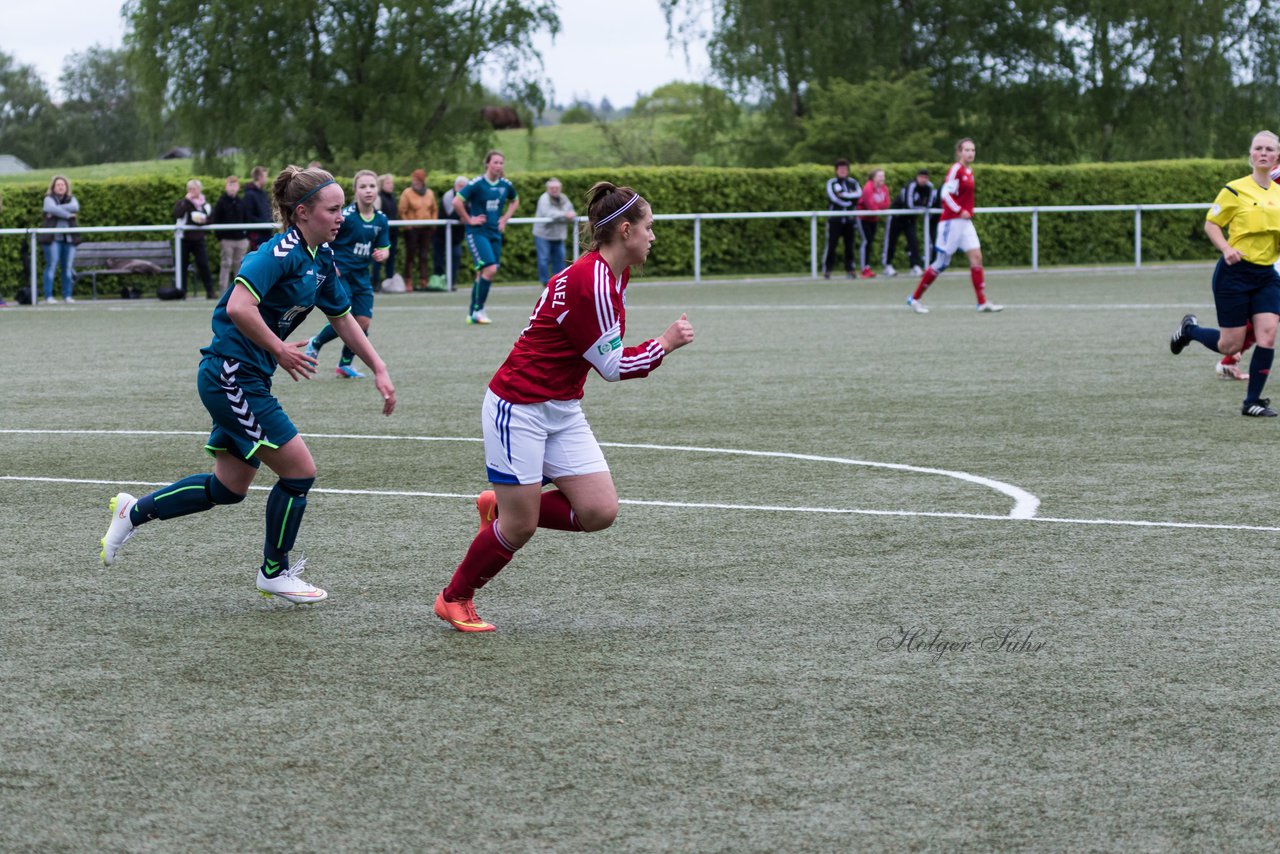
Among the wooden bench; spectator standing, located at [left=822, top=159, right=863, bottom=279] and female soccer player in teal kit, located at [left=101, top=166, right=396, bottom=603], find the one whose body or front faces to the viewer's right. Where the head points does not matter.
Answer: the female soccer player in teal kit

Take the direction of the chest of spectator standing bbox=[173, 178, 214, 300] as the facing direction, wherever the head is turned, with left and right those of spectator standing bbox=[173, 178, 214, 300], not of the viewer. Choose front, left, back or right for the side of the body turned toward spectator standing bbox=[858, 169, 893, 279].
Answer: left

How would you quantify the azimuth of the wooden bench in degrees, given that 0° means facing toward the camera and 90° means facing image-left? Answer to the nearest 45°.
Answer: approximately 0°

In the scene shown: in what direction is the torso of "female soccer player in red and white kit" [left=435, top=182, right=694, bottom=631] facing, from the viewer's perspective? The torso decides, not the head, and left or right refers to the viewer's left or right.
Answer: facing to the right of the viewer

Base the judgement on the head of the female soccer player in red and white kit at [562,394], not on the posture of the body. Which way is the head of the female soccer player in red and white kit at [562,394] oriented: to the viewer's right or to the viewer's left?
to the viewer's right

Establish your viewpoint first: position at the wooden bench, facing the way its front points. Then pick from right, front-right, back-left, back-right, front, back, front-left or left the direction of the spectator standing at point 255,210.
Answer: front-left

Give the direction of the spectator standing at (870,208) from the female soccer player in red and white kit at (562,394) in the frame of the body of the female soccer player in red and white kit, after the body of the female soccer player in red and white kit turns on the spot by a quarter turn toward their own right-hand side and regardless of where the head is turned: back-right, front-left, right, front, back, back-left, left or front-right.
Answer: back

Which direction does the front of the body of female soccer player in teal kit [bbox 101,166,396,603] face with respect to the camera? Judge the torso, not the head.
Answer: to the viewer's right

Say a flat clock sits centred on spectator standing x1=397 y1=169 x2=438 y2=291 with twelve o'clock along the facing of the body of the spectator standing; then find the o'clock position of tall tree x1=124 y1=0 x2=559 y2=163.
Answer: The tall tree is roughly at 6 o'clock from the spectator standing.

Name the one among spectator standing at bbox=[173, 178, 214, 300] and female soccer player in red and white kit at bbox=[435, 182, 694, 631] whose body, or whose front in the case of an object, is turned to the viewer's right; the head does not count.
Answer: the female soccer player in red and white kit

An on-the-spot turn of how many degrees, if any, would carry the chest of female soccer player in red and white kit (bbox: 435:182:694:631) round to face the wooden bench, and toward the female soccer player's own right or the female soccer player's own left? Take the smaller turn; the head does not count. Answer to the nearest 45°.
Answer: approximately 90° to the female soccer player's own left
